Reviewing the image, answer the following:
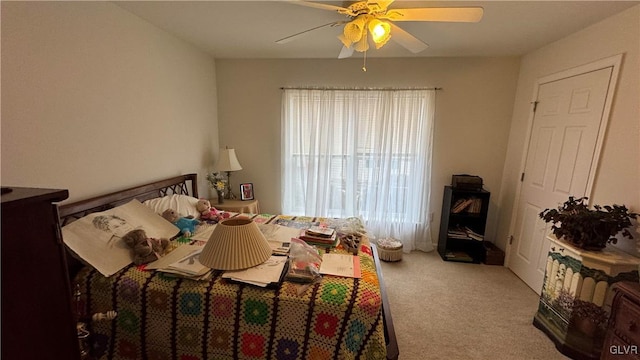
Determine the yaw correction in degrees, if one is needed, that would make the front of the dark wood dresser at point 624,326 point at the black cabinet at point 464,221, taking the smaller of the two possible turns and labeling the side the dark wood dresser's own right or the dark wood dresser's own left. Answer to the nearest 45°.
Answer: approximately 90° to the dark wood dresser's own right

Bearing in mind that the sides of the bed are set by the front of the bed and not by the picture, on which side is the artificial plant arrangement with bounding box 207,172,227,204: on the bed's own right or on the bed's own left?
on the bed's own left

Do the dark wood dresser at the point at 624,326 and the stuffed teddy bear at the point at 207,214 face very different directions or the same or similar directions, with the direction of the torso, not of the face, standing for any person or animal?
very different directions

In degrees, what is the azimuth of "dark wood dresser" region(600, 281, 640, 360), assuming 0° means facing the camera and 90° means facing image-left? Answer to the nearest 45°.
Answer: approximately 45°

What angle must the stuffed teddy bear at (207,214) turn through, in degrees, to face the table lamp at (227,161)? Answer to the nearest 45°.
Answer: approximately 135° to its left

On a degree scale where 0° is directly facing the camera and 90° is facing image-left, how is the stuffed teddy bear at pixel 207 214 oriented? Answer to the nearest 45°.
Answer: approximately 315°

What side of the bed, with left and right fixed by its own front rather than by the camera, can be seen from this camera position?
right

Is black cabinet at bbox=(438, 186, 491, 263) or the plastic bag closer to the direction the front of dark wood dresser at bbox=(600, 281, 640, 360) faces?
the plastic bag

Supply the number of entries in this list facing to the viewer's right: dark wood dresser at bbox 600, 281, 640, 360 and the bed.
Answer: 1

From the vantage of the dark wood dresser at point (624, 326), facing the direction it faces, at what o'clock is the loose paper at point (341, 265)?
The loose paper is roughly at 12 o'clock from the dark wood dresser.
